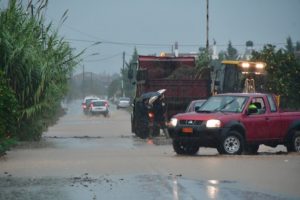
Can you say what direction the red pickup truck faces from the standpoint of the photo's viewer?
facing the viewer and to the left of the viewer

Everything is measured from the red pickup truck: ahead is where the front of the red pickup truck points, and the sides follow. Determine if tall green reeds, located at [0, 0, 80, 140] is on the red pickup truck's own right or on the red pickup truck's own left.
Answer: on the red pickup truck's own right

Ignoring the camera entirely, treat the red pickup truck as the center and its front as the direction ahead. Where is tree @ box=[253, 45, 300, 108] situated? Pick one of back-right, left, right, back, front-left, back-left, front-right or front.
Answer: back-right

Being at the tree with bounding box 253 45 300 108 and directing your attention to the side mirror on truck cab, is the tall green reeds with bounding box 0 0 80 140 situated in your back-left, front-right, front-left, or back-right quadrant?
front-right

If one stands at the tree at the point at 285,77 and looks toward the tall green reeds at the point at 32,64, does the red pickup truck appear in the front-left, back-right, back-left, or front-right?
front-left

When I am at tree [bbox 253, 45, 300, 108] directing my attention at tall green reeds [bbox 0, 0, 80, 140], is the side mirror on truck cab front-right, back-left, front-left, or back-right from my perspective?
front-left
